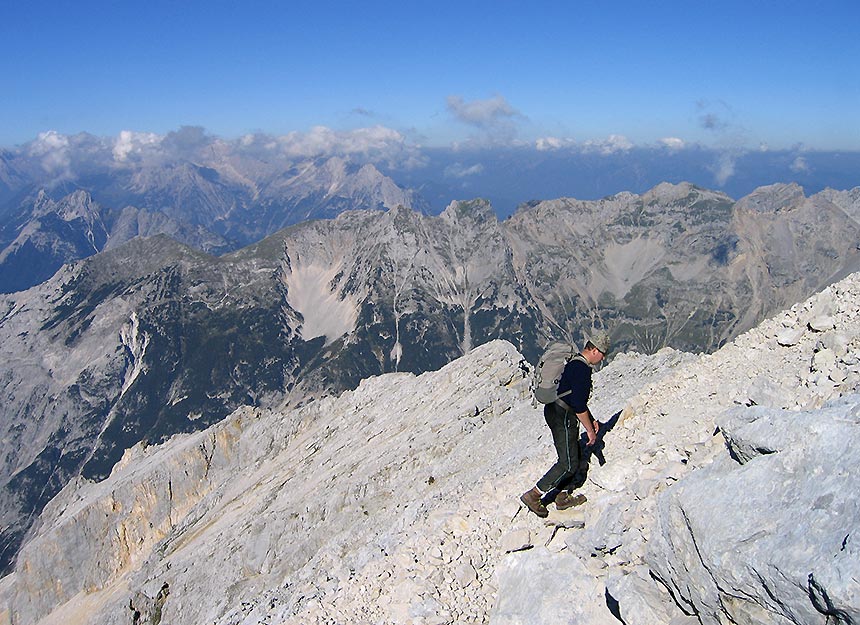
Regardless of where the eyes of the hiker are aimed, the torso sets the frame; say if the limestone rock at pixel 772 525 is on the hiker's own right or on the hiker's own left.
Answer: on the hiker's own right

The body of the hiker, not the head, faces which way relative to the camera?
to the viewer's right
